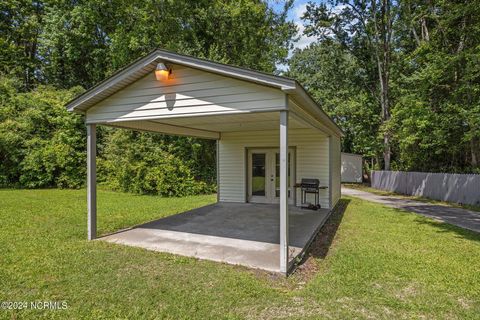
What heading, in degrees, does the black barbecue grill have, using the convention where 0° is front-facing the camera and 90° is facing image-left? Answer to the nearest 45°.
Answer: approximately 0°

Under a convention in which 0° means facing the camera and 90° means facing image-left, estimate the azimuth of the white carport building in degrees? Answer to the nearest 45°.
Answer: approximately 45°

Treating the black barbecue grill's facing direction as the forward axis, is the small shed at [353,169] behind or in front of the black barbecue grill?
behind

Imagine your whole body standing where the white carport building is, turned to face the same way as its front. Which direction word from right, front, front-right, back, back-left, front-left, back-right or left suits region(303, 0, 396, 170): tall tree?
back

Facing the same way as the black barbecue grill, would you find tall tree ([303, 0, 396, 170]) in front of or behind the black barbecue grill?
behind

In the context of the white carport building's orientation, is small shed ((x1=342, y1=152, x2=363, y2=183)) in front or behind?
behind
